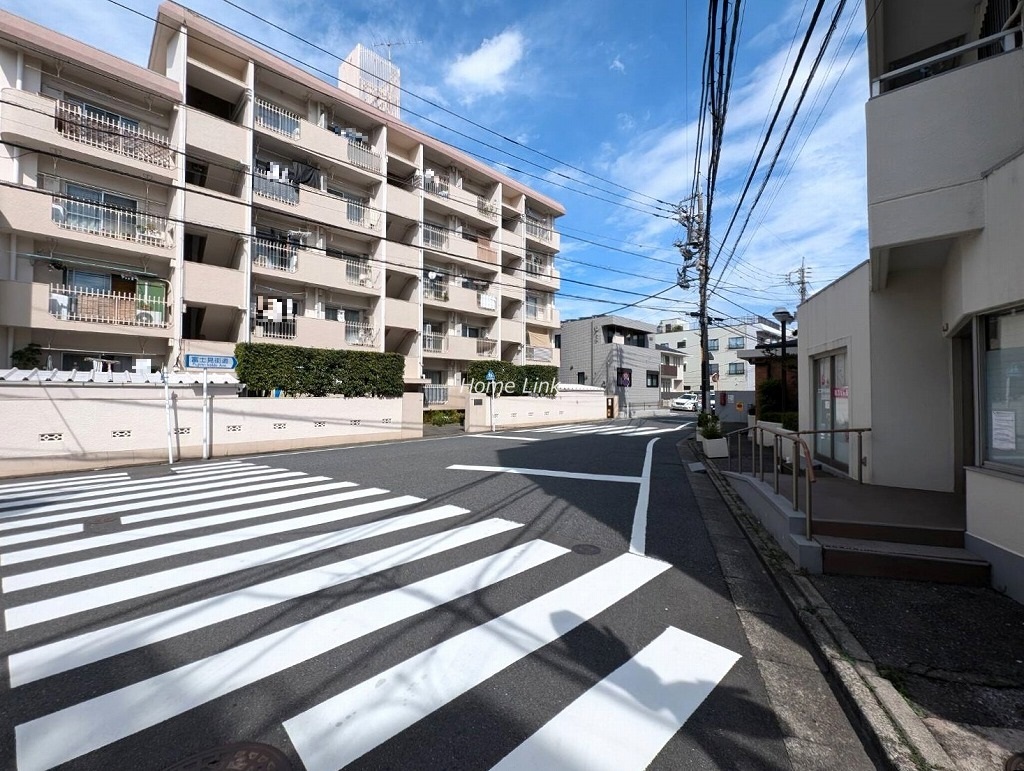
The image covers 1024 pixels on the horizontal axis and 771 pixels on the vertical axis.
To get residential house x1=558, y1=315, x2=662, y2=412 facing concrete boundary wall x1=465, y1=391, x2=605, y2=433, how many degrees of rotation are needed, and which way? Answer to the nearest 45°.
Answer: approximately 45° to its right

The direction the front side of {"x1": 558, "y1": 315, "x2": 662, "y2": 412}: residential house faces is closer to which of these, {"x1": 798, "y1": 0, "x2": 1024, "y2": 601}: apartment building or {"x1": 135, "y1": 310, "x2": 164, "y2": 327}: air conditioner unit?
the apartment building

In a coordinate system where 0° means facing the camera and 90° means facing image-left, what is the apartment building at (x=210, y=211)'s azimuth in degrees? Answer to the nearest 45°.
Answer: approximately 315°

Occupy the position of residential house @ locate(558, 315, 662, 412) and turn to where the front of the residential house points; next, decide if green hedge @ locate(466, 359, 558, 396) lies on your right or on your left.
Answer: on your right
